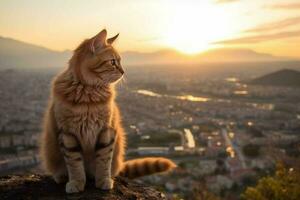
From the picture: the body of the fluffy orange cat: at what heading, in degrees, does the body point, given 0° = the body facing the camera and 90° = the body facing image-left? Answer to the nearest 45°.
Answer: approximately 0°

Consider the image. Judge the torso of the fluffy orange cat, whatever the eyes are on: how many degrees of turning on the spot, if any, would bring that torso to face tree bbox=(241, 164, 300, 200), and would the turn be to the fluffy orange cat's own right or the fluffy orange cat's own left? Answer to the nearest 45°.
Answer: approximately 135° to the fluffy orange cat's own left
